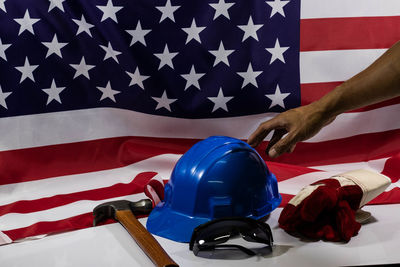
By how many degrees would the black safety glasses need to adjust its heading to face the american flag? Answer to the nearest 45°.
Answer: approximately 135° to its right

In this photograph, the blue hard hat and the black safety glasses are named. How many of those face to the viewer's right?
0

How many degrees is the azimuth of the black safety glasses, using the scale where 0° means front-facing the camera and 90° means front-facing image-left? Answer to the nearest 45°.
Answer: approximately 45°

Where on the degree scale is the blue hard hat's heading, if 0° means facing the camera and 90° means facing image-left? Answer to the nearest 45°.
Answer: approximately 45°
